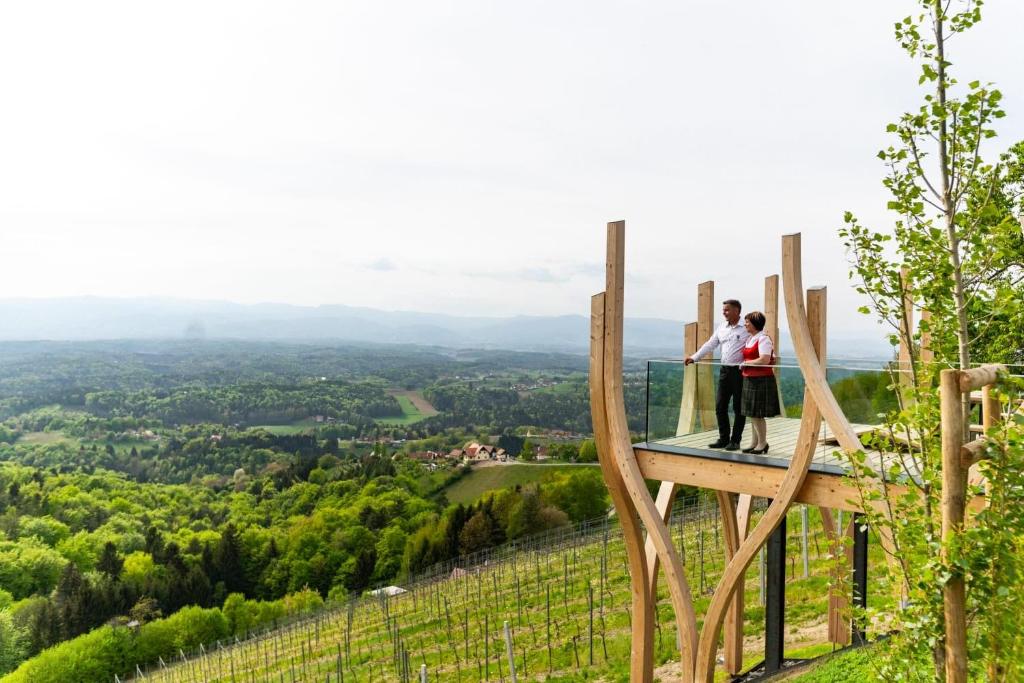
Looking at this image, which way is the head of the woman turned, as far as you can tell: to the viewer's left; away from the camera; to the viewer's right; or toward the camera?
to the viewer's left

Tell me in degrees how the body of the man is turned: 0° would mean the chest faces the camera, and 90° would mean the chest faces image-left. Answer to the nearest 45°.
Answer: approximately 45°

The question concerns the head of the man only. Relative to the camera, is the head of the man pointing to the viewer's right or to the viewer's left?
to the viewer's left
